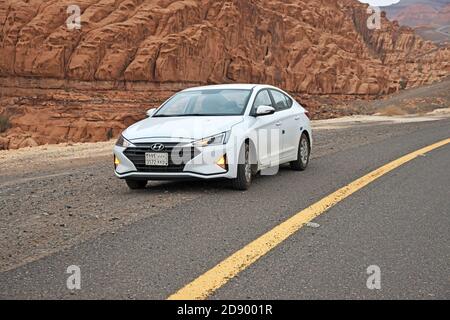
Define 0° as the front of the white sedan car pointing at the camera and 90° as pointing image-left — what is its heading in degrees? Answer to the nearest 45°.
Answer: approximately 45°

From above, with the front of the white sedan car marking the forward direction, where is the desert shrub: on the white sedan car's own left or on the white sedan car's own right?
on the white sedan car's own right
